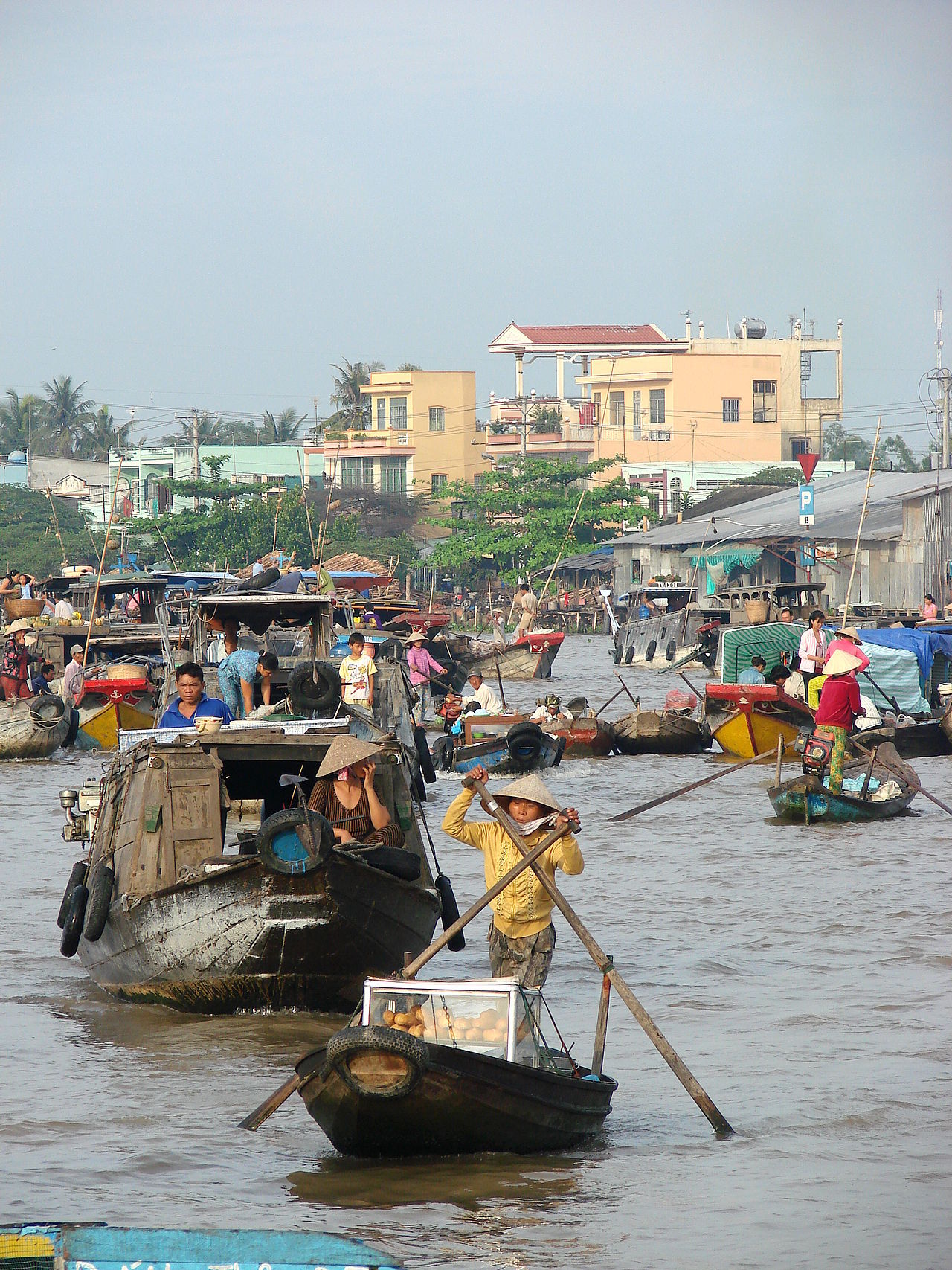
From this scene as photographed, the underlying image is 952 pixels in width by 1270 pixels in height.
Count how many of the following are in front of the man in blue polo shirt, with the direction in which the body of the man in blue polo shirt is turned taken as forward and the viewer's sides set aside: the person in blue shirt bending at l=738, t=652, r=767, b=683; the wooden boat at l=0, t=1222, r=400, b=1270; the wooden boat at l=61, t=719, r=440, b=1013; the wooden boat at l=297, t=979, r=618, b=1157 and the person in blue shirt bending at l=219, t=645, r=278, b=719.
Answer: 3

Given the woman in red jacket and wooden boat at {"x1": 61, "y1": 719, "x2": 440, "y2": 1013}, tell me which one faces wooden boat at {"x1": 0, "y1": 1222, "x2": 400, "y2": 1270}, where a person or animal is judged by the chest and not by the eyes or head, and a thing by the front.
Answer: wooden boat at {"x1": 61, "y1": 719, "x2": 440, "y2": 1013}

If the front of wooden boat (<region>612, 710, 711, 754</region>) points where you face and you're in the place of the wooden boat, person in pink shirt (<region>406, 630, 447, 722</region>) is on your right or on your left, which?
on your right

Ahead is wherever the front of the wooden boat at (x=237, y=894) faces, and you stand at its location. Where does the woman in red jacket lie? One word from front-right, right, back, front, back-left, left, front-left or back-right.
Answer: back-left

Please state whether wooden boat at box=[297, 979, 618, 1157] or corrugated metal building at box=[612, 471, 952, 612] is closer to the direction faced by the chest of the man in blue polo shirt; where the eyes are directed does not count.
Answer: the wooden boat

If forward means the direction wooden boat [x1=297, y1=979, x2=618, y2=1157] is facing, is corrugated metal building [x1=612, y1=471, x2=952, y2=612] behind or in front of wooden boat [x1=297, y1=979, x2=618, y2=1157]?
behind

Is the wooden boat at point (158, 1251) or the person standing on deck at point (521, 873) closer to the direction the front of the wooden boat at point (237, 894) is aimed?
the wooden boat

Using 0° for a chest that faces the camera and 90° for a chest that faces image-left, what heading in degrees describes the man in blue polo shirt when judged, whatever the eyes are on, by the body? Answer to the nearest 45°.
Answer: approximately 0°
